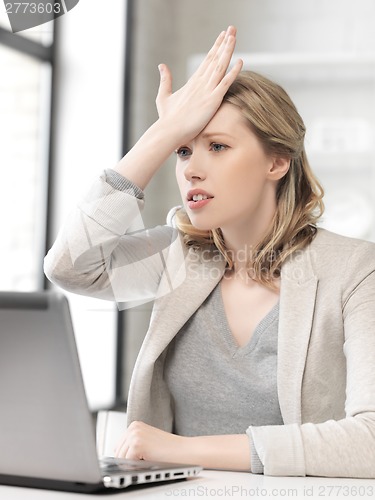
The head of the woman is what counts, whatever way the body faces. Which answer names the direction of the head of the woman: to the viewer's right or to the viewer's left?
to the viewer's left

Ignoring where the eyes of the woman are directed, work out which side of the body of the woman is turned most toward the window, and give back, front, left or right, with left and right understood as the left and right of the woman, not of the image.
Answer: right

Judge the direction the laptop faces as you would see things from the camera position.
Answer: facing away from the viewer and to the right of the viewer

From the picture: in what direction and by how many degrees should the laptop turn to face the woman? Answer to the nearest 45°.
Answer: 0° — it already faces them

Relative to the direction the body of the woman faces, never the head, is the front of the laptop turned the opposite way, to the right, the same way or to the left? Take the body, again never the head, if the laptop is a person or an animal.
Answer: the opposite way
